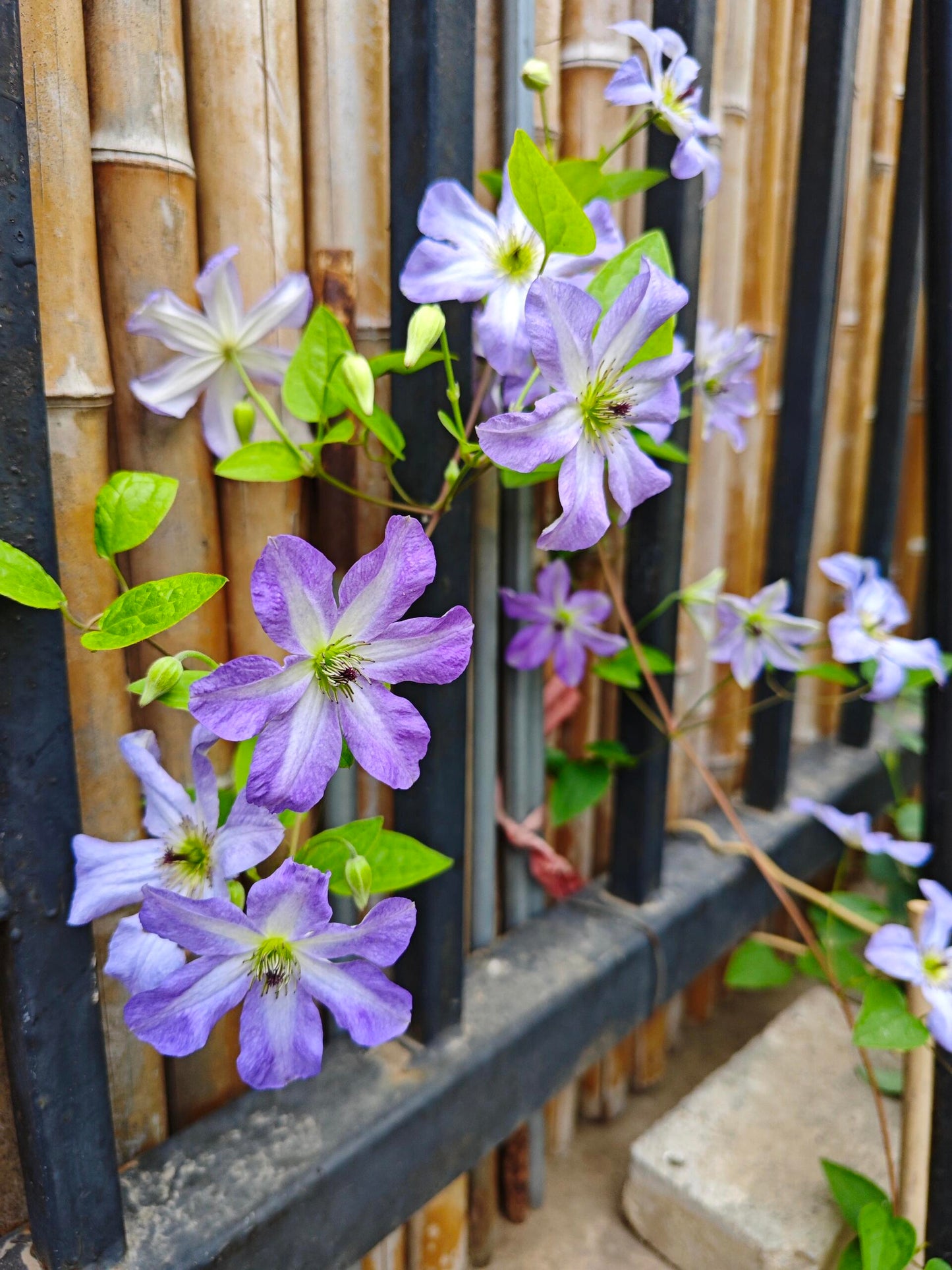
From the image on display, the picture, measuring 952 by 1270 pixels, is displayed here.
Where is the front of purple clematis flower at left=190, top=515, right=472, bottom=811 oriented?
toward the camera

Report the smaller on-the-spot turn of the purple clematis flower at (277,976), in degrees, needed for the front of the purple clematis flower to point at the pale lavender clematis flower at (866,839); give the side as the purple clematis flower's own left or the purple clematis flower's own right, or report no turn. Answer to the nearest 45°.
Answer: approximately 135° to the purple clematis flower's own left

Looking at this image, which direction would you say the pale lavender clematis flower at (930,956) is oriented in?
toward the camera

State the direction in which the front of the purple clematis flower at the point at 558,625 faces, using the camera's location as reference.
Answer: facing the viewer

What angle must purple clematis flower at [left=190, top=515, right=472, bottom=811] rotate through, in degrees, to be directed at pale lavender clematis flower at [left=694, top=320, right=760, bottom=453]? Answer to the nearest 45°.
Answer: approximately 135° to its left

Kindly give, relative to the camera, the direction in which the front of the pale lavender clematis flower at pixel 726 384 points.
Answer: facing the viewer and to the right of the viewer

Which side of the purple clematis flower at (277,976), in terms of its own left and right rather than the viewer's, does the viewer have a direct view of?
front

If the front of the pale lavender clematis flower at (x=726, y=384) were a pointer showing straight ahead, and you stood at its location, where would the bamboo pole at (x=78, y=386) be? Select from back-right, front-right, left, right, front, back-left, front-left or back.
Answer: right

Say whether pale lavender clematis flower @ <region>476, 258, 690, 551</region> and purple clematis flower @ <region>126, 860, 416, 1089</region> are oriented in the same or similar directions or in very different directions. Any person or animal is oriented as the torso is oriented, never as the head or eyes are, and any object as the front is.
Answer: same or similar directions
